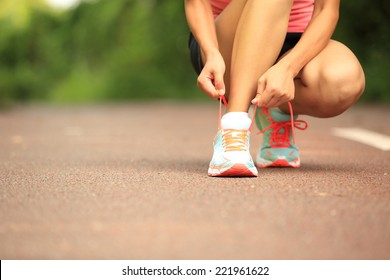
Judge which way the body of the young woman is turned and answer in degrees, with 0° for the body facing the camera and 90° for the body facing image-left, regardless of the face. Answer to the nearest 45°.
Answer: approximately 0°
